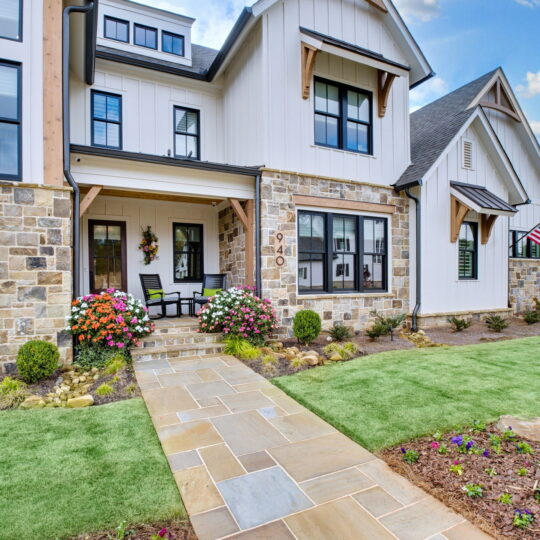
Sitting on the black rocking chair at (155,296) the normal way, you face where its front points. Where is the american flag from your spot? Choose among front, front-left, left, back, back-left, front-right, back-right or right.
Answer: front-left

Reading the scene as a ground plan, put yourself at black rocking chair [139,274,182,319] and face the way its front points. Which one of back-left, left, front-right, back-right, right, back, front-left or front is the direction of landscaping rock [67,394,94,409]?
front-right

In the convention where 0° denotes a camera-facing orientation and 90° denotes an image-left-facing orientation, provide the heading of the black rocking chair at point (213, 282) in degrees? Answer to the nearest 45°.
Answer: approximately 45°

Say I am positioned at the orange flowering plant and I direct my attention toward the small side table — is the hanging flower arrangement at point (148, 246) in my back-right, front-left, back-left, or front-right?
front-left

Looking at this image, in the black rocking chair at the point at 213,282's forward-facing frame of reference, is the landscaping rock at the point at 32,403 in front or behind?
in front

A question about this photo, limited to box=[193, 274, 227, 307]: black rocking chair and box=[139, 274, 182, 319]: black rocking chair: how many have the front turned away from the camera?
0

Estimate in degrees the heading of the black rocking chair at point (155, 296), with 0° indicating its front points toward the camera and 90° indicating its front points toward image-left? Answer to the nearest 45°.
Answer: approximately 315°

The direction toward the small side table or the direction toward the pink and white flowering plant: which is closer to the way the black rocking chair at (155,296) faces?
the pink and white flowering plant

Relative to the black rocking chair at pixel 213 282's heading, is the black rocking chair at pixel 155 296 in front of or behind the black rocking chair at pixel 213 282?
in front

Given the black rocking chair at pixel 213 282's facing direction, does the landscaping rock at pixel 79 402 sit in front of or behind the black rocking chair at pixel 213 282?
in front
